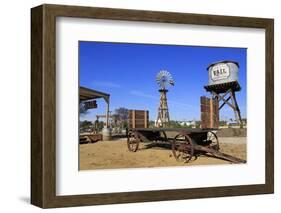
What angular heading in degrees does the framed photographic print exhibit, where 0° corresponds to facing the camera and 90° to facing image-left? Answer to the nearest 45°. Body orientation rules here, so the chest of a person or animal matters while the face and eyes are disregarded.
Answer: approximately 315°
